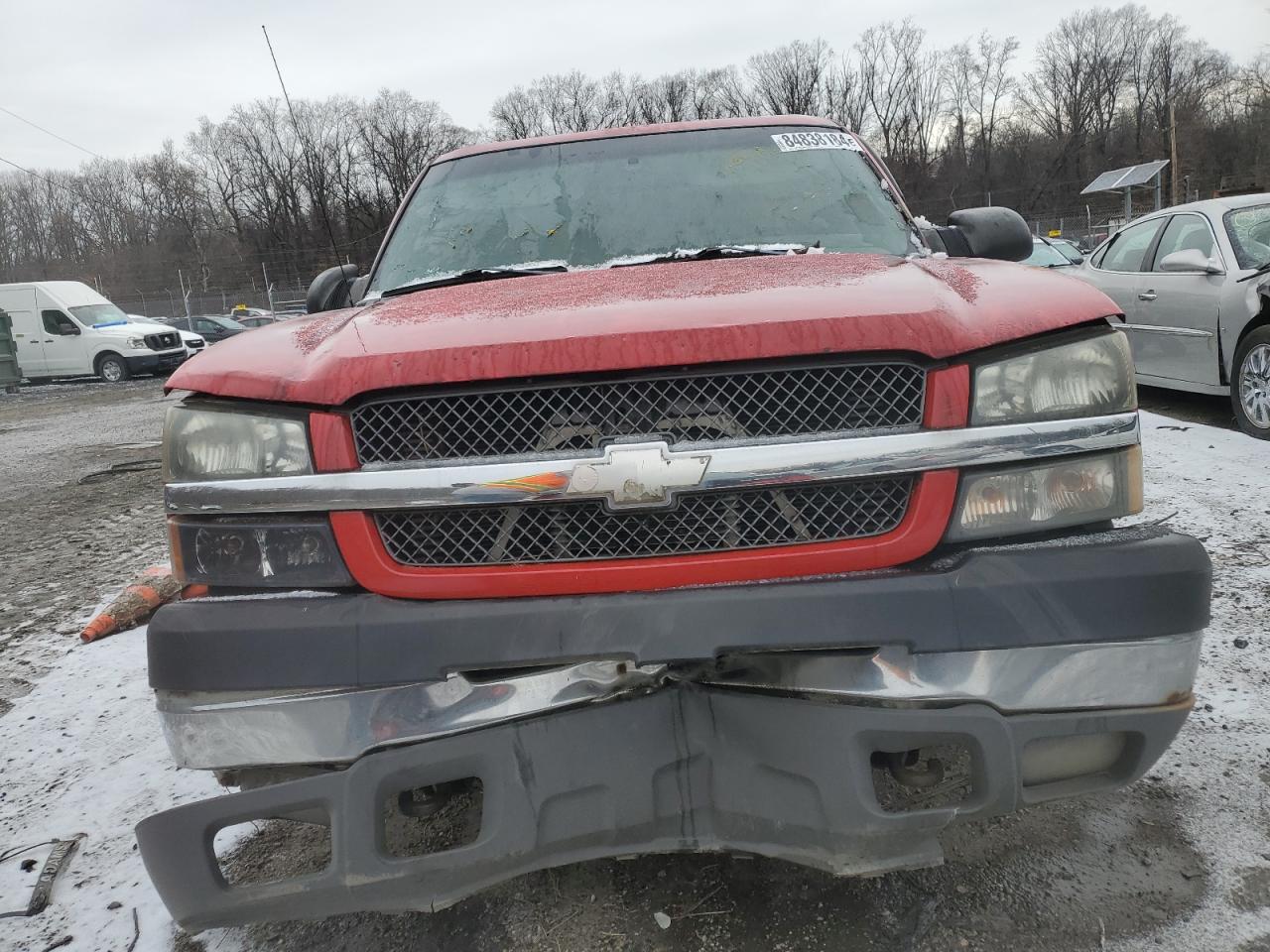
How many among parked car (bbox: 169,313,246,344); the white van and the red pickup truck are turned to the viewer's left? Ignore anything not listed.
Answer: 0

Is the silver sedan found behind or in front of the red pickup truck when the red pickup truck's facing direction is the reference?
behind

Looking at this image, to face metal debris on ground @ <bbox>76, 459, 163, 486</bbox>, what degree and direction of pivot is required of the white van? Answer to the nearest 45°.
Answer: approximately 45° to its right

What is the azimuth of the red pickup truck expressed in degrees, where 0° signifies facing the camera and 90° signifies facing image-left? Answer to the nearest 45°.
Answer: approximately 0°

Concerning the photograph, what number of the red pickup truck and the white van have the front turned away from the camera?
0

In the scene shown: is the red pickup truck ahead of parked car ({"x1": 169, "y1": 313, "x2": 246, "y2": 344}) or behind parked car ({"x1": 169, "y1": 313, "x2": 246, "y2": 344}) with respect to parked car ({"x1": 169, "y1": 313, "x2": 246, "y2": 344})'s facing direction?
ahead

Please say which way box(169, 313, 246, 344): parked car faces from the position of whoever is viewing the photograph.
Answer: facing the viewer and to the right of the viewer

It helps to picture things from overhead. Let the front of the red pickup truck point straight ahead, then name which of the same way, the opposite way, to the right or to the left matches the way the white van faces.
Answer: to the left

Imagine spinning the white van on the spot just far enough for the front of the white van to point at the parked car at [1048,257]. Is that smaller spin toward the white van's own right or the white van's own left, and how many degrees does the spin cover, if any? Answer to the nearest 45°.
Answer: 0° — it already faces it
